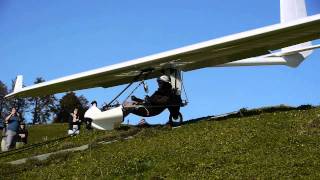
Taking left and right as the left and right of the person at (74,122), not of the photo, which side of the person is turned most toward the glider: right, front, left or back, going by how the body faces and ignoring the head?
left

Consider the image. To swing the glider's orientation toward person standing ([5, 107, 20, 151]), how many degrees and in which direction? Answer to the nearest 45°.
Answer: approximately 45° to its right

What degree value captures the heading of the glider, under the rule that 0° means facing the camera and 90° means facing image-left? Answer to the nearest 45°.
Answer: approximately 45°

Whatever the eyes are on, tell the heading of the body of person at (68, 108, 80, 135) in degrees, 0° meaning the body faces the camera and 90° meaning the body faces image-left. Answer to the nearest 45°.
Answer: approximately 45°
